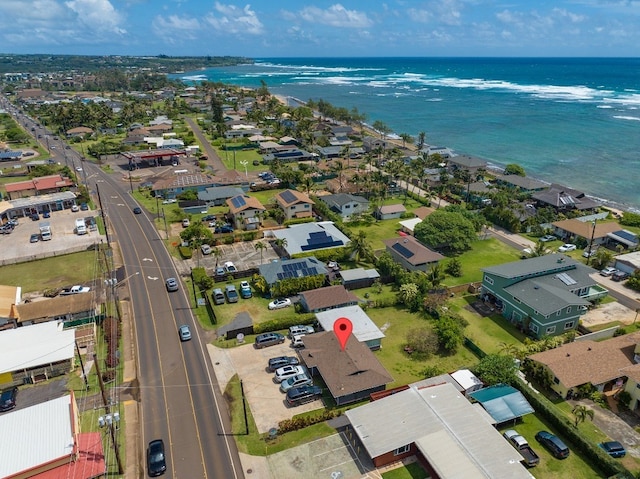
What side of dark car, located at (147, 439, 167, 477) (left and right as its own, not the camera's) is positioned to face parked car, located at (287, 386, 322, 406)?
left

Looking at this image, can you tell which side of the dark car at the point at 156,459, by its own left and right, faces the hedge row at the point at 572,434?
left

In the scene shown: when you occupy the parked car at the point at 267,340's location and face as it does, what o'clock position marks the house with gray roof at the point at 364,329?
The house with gray roof is roughly at 12 o'clock from the parked car.

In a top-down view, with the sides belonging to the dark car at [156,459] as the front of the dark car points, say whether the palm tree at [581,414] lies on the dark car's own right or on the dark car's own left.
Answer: on the dark car's own left

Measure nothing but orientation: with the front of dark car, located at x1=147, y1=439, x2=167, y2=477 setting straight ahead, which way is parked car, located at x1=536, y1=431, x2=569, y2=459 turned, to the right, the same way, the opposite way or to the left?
the opposite way

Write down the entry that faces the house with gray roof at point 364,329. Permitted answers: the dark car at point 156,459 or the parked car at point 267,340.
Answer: the parked car at point 267,340

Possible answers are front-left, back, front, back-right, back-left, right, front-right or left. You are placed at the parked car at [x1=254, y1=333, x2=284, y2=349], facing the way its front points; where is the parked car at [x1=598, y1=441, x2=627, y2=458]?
front-right

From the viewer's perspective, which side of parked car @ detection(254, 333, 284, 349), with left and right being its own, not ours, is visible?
right

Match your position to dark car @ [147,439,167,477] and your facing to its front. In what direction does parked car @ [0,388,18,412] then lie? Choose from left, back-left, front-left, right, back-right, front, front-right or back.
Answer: back-right

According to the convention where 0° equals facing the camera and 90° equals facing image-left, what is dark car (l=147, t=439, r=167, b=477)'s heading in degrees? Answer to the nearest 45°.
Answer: approximately 0°

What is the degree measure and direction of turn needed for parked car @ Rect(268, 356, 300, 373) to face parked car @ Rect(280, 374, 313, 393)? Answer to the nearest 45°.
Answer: approximately 90° to its right

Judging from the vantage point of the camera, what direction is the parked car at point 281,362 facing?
facing to the right of the viewer

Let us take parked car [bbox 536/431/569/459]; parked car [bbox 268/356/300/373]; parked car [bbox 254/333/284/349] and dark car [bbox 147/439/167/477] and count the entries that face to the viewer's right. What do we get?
2

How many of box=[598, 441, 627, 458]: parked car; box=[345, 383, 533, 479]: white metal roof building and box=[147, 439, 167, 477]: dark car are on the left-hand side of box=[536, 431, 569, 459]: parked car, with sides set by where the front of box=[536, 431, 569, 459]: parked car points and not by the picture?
2

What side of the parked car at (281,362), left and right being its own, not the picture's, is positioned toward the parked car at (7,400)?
back

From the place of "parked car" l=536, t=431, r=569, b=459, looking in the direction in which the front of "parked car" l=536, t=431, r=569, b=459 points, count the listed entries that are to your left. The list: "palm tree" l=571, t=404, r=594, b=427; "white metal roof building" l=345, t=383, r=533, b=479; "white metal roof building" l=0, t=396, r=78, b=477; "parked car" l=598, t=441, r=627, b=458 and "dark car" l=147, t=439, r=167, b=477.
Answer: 3
